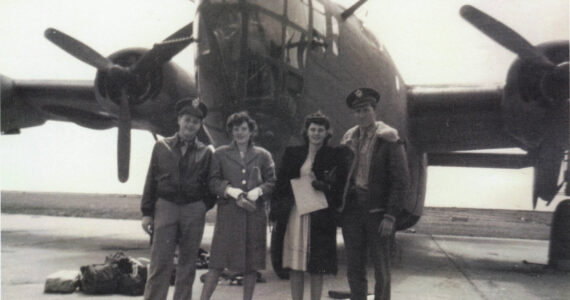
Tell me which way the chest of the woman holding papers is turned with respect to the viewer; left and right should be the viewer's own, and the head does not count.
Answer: facing the viewer

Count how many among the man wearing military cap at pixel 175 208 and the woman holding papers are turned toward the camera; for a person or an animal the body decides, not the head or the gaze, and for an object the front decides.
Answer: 2

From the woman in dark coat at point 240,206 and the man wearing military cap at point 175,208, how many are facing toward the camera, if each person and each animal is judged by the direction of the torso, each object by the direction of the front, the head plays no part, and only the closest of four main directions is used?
2

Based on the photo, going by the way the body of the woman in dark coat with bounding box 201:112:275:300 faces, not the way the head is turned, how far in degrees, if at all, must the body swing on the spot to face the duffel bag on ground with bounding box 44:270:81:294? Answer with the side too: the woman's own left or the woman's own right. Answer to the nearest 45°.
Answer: approximately 135° to the woman's own right

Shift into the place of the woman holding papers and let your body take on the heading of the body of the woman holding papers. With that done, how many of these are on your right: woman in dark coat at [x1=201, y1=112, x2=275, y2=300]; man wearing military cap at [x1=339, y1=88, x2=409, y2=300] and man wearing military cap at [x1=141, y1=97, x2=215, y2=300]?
2

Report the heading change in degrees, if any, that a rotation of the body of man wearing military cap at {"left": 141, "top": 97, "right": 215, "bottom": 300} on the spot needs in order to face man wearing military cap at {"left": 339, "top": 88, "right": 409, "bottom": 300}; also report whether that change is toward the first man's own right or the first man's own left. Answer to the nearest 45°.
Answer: approximately 90° to the first man's own left

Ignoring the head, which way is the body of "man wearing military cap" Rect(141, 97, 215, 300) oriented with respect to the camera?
toward the camera

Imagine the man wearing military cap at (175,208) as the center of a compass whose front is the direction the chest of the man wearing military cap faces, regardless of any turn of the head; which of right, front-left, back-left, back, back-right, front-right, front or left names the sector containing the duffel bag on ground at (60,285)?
back-right

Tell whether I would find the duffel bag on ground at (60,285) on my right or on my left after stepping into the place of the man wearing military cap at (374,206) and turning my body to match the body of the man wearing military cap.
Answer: on my right

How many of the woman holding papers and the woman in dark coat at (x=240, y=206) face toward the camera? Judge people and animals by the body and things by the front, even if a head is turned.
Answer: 2

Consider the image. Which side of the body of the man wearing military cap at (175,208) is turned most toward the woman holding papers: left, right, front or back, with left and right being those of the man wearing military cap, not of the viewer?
left
